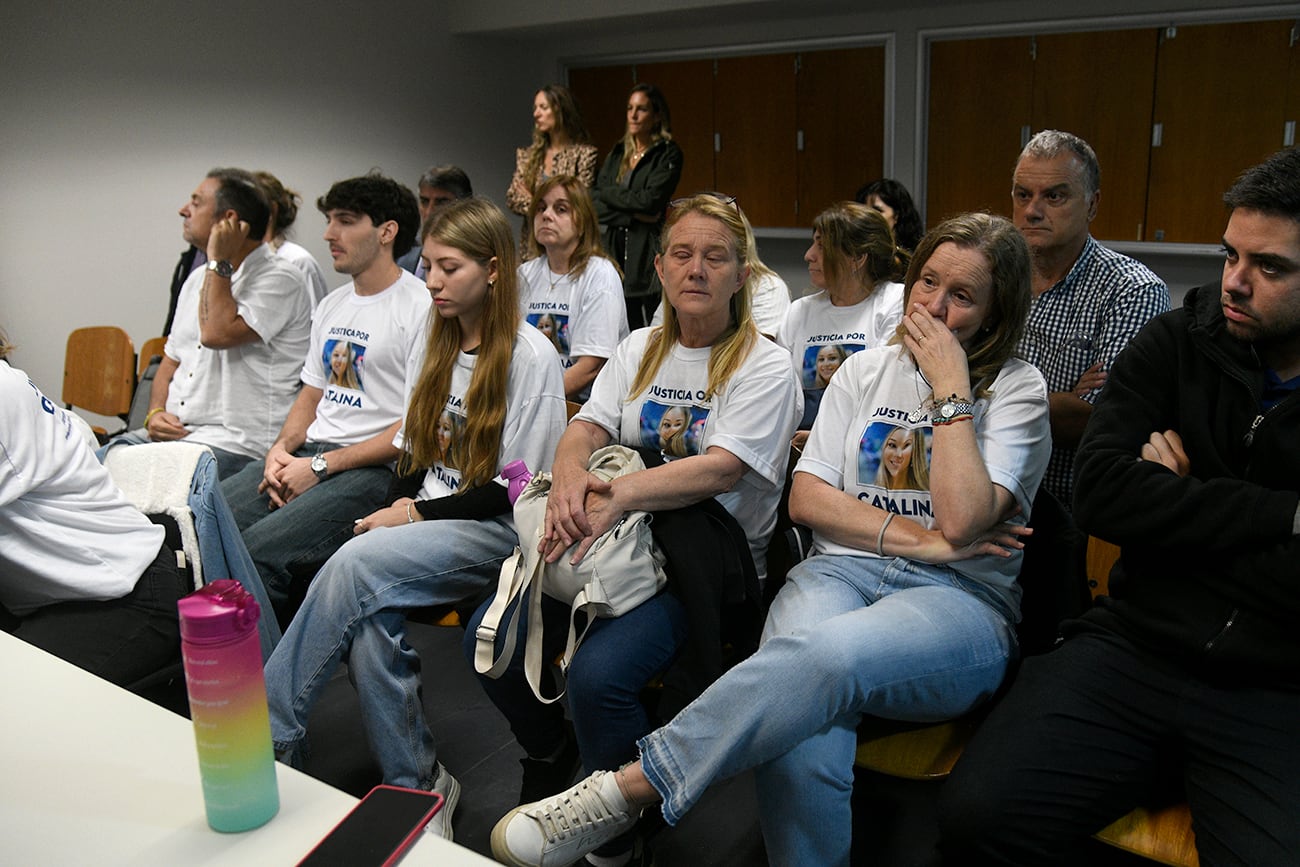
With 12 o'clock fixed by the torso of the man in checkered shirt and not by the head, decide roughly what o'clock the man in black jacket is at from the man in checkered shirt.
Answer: The man in black jacket is roughly at 10 o'clock from the man in checkered shirt.

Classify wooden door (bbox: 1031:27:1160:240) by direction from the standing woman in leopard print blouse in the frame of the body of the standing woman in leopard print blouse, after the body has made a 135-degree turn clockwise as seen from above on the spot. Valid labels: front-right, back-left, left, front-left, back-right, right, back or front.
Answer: right

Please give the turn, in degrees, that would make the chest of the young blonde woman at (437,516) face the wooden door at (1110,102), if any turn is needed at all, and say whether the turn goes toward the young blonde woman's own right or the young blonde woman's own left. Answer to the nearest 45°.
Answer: approximately 180°

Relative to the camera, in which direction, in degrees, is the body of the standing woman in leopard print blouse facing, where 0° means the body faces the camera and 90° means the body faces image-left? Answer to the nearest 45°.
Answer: approximately 45°

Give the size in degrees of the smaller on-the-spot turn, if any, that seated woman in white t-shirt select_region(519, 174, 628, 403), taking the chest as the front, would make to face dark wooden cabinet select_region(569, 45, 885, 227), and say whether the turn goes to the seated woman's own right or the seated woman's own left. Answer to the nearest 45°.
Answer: approximately 180°

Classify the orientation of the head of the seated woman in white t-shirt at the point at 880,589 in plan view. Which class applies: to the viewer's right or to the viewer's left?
to the viewer's left

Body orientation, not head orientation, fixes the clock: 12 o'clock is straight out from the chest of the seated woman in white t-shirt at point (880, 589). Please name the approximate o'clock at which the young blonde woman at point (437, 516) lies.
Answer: The young blonde woman is roughly at 2 o'clock from the seated woman in white t-shirt.

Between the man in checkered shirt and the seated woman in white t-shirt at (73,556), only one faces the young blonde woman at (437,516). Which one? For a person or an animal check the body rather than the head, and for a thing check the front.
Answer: the man in checkered shirt

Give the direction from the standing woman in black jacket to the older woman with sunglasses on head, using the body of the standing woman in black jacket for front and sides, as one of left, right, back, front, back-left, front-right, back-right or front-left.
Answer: front-left

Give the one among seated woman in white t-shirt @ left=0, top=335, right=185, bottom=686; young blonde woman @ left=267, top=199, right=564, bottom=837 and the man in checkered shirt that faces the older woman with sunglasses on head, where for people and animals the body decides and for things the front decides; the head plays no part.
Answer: the man in checkered shirt

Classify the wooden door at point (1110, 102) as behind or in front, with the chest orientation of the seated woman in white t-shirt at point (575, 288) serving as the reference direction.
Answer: behind

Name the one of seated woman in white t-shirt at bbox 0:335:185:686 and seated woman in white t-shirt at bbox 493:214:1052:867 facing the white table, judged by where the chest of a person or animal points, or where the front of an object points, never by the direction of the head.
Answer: seated woman in white t-shirt at bbox 493:214:1052:867

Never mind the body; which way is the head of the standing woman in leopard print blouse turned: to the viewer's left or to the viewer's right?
to the viewer's left

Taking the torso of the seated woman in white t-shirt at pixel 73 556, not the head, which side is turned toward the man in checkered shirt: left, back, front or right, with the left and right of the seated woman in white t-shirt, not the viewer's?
back
